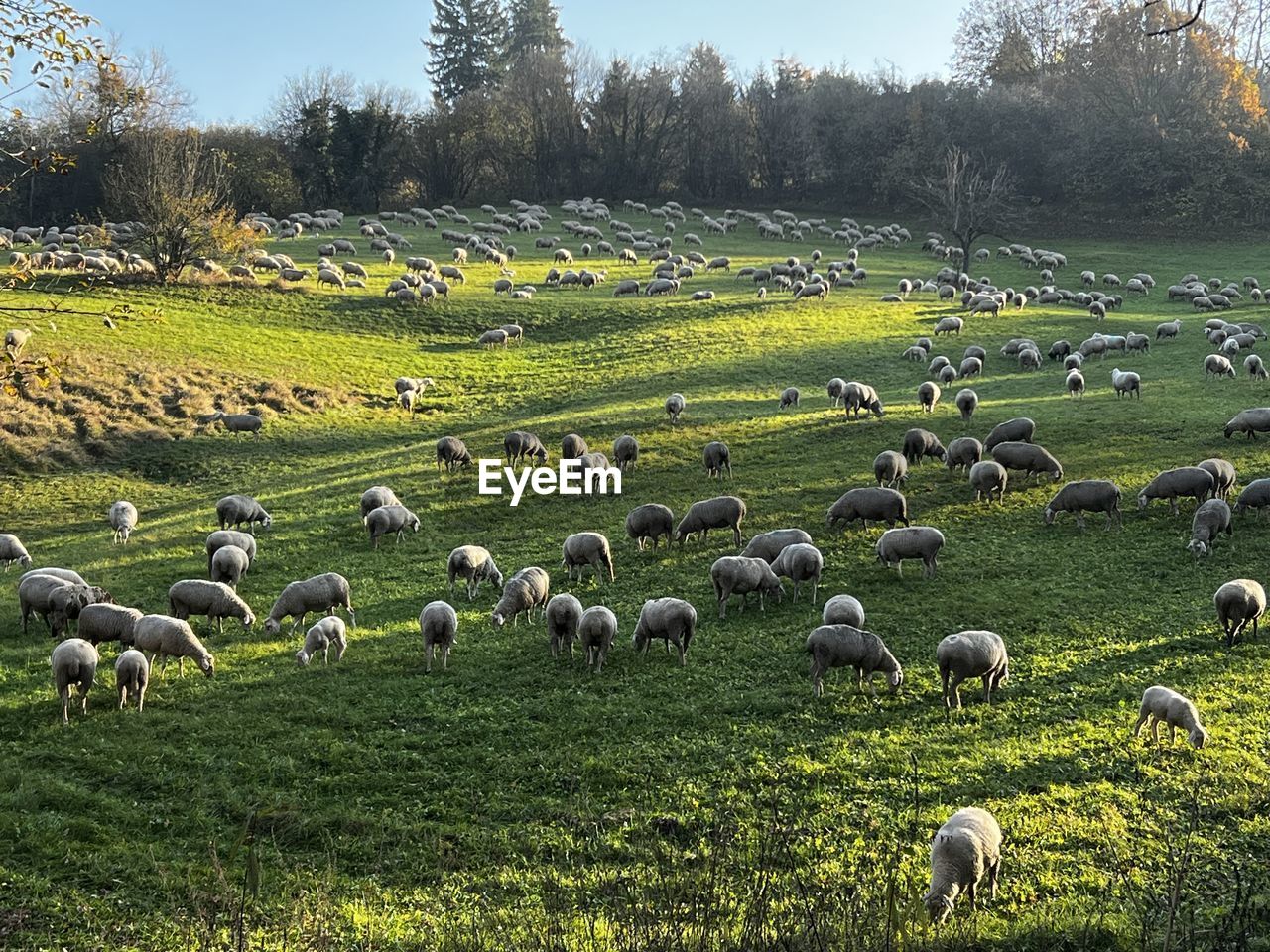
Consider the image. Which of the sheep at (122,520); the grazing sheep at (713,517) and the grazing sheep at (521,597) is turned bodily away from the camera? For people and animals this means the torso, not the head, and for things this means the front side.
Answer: the sheep at (122,520)

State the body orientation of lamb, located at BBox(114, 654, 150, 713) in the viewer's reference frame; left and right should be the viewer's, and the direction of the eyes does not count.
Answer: facing away from the viewer

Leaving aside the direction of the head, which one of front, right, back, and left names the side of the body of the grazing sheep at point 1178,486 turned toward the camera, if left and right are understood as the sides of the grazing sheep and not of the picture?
left

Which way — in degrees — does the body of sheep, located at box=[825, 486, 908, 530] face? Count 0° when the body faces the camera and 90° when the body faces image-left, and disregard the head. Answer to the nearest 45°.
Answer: approximately 90°

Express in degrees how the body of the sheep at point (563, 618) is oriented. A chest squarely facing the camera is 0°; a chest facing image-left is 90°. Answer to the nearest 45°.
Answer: approximately 180°

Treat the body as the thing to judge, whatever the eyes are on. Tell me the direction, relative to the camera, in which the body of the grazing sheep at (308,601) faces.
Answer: to the viewer's left

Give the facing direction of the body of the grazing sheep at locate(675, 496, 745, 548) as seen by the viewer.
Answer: to the viewer's left

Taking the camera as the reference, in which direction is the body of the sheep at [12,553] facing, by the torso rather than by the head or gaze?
to the viewer's right

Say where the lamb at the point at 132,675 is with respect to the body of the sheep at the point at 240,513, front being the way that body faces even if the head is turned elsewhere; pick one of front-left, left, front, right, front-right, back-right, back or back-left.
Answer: right

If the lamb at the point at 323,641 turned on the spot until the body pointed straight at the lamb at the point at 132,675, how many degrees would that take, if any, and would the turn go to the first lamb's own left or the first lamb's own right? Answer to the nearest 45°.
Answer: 0° — it already faces it

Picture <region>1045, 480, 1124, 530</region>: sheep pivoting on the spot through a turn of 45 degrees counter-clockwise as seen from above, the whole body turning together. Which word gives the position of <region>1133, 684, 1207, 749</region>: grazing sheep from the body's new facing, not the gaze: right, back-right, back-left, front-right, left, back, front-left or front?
front-left

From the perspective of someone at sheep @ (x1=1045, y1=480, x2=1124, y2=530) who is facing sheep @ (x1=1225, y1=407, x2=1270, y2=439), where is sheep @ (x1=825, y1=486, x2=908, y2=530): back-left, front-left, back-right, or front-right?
back-left

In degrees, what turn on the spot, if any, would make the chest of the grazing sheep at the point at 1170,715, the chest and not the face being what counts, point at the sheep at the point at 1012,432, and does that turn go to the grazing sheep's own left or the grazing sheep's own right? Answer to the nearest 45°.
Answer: approximately 135° to the grazing sheep's own left

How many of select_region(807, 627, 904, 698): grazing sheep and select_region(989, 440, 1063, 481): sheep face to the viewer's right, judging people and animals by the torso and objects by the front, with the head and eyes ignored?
2

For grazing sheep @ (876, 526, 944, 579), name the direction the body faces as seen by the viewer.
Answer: to the viewer's left
